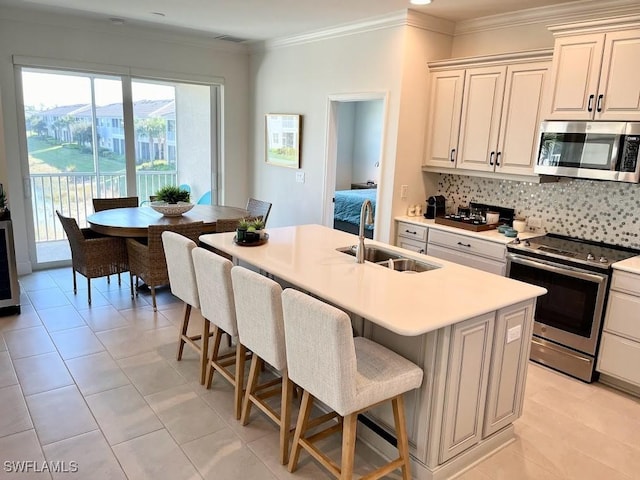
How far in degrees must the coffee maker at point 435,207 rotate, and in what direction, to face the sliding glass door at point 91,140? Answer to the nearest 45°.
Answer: approximately 45° to its right

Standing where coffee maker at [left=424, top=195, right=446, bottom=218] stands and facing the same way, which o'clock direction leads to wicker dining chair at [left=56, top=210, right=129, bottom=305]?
The wicker dining chair is roughly at 1 o'clock from the coffee maker.

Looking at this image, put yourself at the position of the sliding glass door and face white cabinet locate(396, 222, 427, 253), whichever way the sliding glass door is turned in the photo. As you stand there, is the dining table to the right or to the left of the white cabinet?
right

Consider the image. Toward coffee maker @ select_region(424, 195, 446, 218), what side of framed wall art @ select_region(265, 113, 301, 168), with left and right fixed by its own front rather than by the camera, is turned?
left

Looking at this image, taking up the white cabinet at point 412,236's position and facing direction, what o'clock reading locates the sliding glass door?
The sliding glass door is roughly at 2 o'clock from the white cabinet.

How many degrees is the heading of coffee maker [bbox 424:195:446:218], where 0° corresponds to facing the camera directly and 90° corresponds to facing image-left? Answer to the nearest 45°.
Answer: approximately 45°

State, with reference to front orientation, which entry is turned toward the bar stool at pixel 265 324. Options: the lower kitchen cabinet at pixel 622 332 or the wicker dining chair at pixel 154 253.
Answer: the lower kitchen cabinet

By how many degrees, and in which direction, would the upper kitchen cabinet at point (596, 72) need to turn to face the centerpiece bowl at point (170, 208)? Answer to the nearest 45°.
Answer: approximately 45° to its right

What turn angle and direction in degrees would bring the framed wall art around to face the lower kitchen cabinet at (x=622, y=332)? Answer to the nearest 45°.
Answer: approximately 90° to its left
